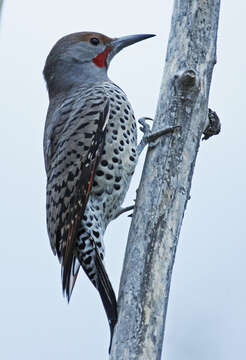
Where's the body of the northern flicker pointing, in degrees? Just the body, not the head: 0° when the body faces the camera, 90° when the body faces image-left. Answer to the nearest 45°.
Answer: approximately 270°
